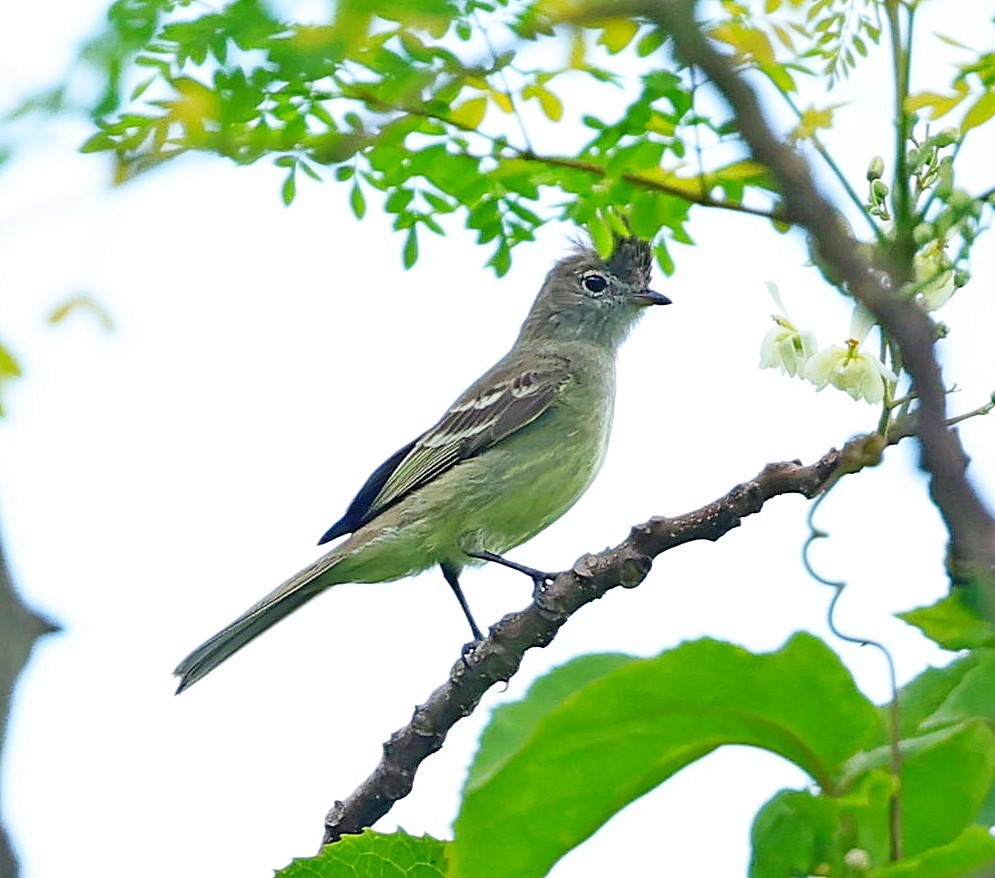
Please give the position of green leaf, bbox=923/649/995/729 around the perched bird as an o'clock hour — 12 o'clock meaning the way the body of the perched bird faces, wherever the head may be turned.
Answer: The green leaf is roughly at 12 o'clock from the perched bird.

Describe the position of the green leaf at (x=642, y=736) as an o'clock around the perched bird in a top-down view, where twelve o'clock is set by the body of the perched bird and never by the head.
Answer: The green leaf is roughly at 3 o'clock from the perched bird.

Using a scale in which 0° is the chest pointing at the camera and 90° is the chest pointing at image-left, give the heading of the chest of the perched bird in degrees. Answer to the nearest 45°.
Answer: approximately 270°

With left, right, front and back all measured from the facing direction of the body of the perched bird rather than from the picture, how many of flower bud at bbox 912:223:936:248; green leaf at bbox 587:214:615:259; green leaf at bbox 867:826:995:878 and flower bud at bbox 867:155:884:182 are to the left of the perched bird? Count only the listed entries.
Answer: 0

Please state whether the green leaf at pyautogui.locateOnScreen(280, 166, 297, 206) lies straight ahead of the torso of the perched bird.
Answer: no

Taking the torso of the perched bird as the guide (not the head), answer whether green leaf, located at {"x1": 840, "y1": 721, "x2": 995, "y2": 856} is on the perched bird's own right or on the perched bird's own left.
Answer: on the perched bird's own right

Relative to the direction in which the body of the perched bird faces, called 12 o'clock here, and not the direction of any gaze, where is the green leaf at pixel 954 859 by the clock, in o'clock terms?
The green leaf is roughly at 1 o'clock from the perched bird.
